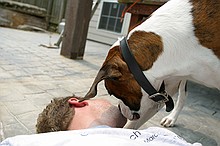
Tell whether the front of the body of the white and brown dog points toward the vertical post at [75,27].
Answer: no

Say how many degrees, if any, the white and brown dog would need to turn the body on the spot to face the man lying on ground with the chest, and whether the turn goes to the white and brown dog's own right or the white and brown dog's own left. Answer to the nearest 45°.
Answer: approximately 45° to the white and brown dog's own left

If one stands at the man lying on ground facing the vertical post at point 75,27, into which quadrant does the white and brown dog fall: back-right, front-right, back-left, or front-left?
front-right

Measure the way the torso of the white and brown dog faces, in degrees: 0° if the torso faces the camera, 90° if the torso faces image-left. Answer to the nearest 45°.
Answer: approximately 90°
